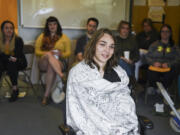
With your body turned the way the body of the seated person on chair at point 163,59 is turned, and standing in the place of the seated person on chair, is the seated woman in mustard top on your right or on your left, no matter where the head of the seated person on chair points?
on your right

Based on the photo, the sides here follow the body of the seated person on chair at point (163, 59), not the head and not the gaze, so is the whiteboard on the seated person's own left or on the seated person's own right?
on the seated person's own right

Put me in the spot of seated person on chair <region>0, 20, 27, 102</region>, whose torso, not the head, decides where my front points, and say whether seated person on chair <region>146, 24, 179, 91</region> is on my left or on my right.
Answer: on my left

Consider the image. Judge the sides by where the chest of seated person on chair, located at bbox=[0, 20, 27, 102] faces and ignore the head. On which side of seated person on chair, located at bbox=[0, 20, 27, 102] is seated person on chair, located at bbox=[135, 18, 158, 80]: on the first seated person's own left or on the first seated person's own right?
on the first seated person's own left

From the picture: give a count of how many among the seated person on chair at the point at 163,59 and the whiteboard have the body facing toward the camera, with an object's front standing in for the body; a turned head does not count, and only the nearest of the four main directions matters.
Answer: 2

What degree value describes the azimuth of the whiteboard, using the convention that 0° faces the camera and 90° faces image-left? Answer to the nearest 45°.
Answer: approximately 0°

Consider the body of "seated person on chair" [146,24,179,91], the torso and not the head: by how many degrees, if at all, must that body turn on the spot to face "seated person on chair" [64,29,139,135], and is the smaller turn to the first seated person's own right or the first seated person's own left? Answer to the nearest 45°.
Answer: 0° — they already face them

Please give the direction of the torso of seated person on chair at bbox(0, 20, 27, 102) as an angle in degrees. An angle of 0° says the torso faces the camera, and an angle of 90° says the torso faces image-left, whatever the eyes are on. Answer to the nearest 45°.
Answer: approximately 0°

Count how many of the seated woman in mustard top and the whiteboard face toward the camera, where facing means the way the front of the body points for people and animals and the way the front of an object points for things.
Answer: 2
